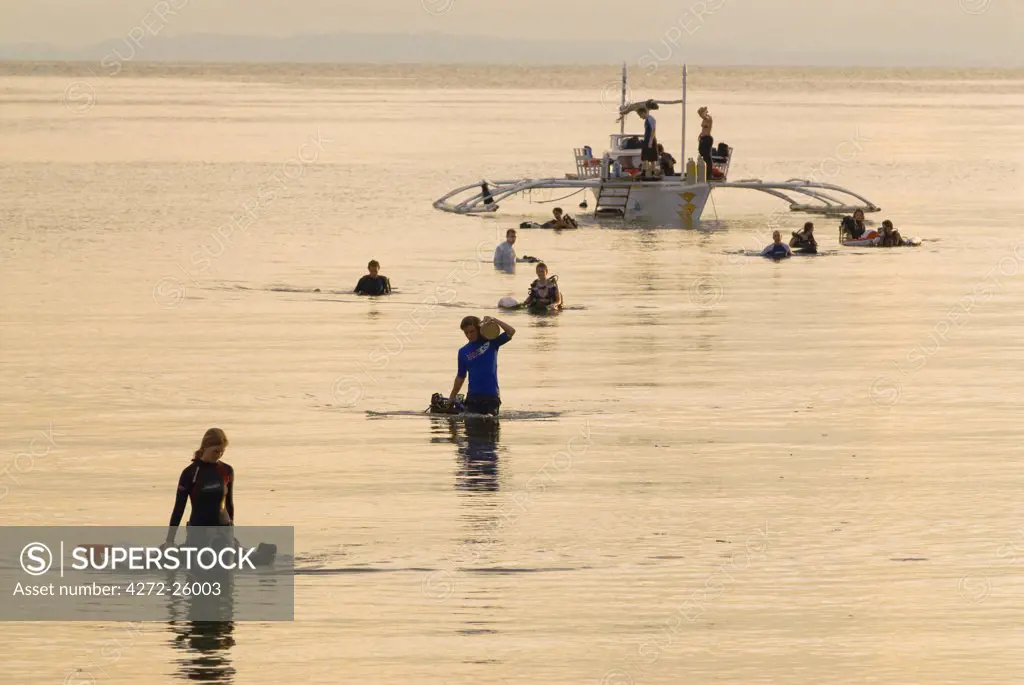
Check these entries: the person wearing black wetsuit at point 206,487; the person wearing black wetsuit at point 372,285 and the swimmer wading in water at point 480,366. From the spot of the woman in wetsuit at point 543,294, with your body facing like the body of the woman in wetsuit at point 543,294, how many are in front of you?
2

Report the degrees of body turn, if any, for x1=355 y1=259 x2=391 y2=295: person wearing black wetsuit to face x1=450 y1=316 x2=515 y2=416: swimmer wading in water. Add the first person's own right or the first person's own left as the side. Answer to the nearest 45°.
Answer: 0° — they already face them

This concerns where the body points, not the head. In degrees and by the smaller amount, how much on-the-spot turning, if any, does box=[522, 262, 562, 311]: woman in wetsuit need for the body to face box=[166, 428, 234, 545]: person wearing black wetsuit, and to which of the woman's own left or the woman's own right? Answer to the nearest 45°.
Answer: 0° — they already face them

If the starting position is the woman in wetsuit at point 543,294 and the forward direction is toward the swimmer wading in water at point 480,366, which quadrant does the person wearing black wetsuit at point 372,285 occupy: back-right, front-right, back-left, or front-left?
back-right

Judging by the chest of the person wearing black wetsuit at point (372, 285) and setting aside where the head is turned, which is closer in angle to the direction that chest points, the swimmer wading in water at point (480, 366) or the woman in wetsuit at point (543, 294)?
the swimmer wading in water

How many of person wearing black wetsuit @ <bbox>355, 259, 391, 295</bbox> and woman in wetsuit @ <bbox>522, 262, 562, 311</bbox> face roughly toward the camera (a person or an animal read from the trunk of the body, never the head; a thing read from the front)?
2

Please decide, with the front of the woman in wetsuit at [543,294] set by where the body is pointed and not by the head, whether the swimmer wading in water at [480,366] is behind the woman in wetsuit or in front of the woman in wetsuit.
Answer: in front

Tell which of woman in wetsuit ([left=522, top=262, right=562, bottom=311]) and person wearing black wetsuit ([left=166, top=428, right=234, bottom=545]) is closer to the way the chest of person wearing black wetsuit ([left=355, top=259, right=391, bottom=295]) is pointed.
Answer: the person wearing black wetsuit

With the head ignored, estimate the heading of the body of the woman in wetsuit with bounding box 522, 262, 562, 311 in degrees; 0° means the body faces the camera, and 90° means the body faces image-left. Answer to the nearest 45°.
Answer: approximately 0°
